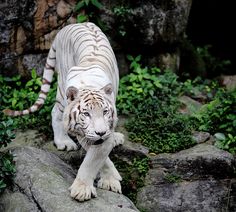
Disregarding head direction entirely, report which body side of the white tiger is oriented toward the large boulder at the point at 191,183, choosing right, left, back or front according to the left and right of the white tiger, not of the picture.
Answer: left

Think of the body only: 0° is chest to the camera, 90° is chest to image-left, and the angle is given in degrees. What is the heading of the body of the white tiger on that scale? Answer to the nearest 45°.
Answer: approximately 0°

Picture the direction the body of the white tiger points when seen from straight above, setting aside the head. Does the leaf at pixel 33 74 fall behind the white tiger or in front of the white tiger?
behind

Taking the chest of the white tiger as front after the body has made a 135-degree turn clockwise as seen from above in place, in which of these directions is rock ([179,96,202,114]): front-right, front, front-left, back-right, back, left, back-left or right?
right

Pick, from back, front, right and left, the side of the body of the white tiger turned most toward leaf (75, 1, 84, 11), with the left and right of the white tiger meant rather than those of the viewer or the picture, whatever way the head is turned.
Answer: back

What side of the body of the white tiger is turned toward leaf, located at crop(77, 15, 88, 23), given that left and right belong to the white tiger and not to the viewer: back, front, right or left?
back

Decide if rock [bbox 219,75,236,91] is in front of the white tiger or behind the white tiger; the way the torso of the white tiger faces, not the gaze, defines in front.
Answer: behind
